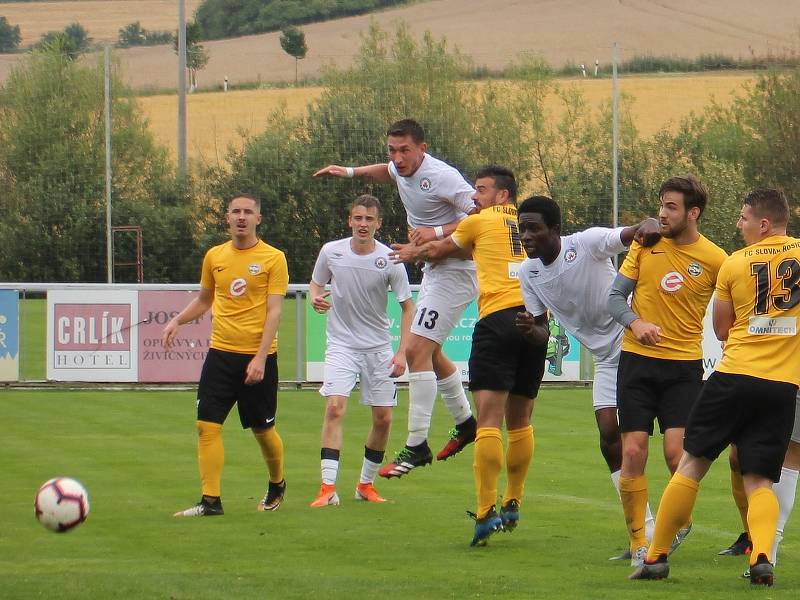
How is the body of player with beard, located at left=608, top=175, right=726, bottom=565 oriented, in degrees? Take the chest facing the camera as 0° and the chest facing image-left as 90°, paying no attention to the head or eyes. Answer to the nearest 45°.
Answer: approximately 0°

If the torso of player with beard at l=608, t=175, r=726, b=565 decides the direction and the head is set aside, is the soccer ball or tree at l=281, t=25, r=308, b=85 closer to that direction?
the soccer ball

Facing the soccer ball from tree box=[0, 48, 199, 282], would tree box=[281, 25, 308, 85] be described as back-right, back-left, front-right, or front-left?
back-left

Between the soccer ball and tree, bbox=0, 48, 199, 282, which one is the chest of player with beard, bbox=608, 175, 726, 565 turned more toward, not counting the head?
the soccer ball

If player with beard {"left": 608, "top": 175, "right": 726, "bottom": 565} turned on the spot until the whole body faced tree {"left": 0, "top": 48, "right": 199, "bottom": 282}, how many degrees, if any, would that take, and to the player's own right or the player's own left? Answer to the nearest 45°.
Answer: approximately 135° to the player's own right

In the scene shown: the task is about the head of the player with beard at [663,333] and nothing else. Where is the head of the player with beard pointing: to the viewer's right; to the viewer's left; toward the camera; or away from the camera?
to the viewer's left

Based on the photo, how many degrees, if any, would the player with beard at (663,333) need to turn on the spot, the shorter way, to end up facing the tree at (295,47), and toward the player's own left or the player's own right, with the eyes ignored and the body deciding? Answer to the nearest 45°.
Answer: approximately 180°

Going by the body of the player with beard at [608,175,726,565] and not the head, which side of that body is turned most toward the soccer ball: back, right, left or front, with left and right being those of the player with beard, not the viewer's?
right
